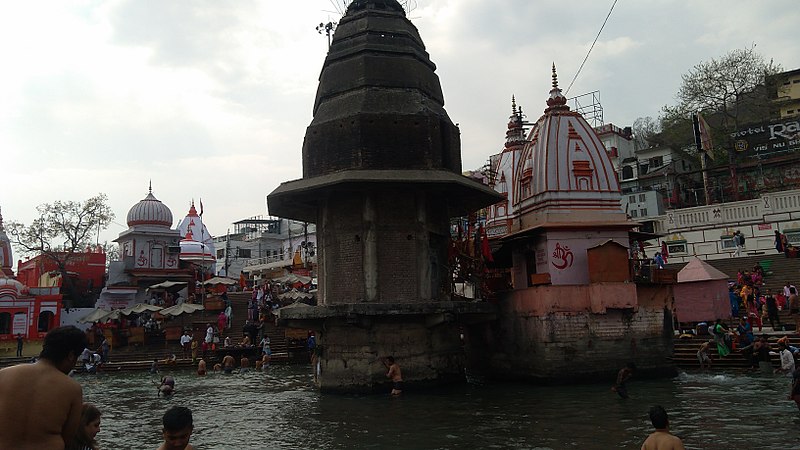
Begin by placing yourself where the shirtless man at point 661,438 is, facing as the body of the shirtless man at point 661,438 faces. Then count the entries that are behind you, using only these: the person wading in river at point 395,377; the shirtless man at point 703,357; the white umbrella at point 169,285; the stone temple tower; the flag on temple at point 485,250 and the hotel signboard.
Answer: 0

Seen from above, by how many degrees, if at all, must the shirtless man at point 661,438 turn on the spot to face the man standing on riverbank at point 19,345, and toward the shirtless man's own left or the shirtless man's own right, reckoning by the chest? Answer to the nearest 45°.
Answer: approximately 45° to the shirtless man's own left

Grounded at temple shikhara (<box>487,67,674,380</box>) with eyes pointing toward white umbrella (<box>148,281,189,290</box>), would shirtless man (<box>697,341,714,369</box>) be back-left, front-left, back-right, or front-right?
back-right

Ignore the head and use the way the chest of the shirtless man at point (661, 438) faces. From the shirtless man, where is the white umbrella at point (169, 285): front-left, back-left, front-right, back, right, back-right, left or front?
front-left

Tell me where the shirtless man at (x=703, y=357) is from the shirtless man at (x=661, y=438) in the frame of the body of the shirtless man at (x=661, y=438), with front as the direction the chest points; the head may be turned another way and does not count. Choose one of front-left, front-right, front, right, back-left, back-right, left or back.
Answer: front

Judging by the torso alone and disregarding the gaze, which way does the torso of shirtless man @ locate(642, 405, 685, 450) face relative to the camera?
away from the camera

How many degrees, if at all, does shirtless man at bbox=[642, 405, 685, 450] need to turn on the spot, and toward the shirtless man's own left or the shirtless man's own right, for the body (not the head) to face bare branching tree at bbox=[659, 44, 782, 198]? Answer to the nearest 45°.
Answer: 0° — they already face it

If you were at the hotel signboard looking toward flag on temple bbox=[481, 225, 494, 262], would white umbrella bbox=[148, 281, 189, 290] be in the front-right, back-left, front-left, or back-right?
front-right

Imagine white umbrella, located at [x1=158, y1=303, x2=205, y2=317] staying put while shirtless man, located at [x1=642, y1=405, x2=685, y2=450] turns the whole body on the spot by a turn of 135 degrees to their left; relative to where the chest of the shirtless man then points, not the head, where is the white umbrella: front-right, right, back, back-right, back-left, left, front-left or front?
right

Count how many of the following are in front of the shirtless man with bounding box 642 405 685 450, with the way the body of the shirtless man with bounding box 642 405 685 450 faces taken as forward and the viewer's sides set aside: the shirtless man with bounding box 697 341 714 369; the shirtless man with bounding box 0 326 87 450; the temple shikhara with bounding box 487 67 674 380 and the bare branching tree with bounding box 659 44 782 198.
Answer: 3

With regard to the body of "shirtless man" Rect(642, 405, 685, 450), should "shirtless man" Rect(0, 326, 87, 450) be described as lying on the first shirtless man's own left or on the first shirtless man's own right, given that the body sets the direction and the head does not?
on the first shirtless man's own left

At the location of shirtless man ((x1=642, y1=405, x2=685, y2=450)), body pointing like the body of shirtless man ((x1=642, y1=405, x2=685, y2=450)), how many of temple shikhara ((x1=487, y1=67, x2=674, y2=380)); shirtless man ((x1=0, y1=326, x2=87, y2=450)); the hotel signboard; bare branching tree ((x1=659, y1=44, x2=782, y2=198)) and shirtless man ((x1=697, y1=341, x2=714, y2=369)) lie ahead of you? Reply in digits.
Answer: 4

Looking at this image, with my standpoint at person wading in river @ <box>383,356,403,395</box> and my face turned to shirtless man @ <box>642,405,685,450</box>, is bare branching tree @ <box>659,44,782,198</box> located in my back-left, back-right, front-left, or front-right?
back-left

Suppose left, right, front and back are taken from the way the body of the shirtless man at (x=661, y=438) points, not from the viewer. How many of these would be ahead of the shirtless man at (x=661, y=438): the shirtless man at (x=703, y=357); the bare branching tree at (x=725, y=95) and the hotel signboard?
3

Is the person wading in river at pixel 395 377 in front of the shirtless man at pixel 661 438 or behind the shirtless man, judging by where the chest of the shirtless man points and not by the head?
in front

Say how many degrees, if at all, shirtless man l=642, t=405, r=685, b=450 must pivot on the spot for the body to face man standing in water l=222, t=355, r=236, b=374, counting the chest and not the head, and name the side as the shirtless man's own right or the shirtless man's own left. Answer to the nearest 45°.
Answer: approximately 45° to the shirtless man's own left

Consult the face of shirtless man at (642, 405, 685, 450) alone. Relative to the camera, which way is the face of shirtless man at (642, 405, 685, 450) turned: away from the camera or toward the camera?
away from the camera

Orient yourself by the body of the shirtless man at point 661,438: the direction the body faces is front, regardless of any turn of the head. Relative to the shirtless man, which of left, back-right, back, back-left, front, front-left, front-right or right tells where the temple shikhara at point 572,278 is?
front
